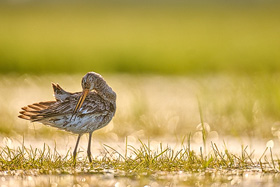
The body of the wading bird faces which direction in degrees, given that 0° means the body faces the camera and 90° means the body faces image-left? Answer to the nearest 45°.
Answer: approximately 270°
